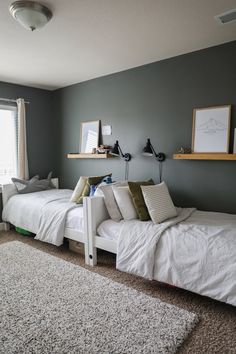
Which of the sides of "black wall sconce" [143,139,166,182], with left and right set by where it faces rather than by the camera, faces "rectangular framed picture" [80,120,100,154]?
right

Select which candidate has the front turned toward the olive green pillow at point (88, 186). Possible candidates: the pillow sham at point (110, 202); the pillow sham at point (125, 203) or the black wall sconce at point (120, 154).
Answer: the black wall sconce

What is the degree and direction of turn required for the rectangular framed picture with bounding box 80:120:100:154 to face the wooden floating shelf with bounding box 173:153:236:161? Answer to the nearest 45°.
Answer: approximately 90° to its left

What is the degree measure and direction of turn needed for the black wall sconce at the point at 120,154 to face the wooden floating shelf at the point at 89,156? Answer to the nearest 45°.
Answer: approximately 90° to its right

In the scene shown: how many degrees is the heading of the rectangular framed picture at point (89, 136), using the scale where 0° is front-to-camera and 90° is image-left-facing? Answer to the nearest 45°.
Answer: approximately 45°

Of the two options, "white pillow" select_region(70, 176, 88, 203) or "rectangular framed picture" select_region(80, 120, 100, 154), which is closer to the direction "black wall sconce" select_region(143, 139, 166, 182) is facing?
the white pillow

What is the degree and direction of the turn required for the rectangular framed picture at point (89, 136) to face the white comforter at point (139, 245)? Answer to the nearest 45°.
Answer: approximately 45° to its left

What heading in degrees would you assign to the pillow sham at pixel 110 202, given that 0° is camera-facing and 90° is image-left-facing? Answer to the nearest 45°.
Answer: approximately 315°

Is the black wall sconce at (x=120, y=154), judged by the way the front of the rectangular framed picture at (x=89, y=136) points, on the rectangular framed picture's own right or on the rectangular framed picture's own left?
on the rectangular framed picture's own left

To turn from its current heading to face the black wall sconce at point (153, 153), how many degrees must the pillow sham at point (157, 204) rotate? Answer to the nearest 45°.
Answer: approximately 135° to its left

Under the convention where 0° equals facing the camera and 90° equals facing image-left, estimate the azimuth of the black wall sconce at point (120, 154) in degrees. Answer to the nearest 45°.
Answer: approximately 45°

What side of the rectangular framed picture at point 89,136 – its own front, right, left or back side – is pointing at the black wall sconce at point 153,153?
left
